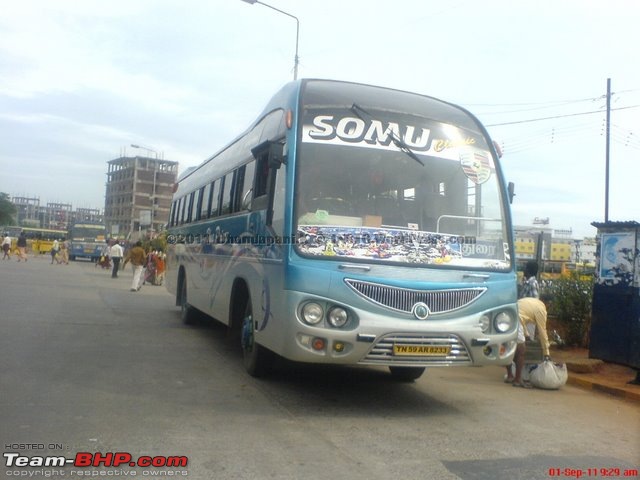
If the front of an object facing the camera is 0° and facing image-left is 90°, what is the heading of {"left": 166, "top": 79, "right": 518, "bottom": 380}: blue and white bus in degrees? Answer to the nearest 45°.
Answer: approximately 315°

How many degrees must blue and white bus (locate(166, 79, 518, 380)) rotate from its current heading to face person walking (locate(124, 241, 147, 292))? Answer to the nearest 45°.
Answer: approximately 180°
